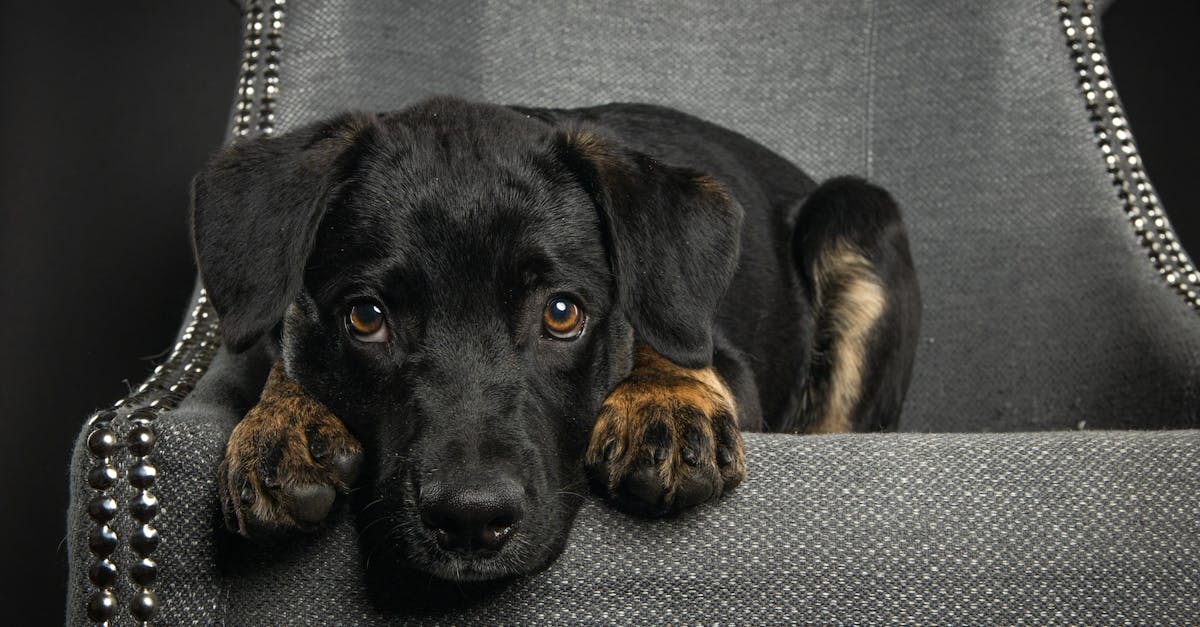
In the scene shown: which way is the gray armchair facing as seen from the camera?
toward the camera
